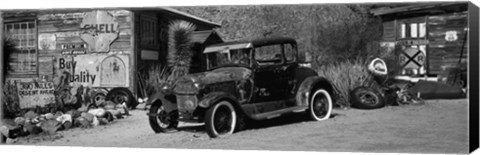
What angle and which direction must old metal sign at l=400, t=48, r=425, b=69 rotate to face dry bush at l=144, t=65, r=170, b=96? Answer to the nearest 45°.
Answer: approximately 90° to its right

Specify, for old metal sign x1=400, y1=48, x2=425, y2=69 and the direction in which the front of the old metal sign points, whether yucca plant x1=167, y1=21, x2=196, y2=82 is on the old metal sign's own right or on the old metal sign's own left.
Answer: on the old metal sign's own right

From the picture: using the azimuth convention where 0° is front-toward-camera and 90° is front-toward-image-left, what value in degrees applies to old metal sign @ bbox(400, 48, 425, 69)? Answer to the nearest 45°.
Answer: approximately 0°
